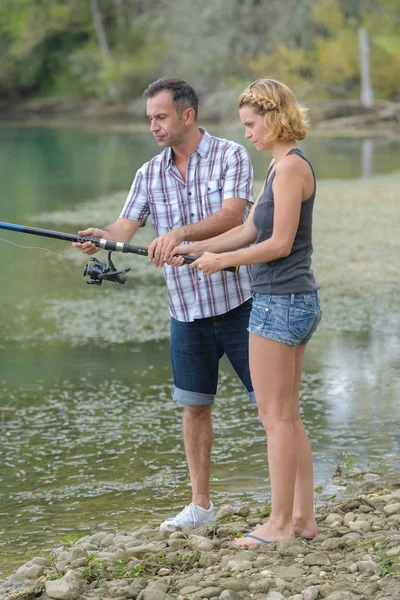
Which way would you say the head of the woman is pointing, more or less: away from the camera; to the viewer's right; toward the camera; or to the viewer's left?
to the viewer's left

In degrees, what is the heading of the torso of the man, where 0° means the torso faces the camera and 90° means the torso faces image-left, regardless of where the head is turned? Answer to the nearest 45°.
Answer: approximately 45°

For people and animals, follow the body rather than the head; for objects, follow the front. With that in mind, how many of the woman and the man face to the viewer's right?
0

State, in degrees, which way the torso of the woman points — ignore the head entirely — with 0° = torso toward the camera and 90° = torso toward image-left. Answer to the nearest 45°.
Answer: approximately 90°
